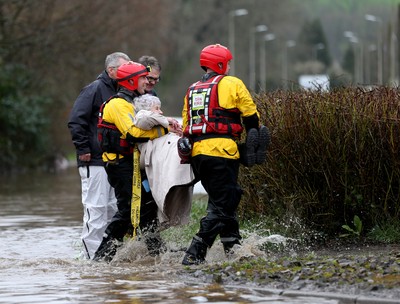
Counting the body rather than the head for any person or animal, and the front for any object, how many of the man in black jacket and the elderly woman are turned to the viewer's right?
2

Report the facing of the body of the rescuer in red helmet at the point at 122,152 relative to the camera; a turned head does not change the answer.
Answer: to the viewer's right

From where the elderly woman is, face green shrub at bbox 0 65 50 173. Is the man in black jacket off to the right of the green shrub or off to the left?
left

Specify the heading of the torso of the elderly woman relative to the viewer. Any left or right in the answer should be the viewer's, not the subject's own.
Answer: facing to the right of the viewer
